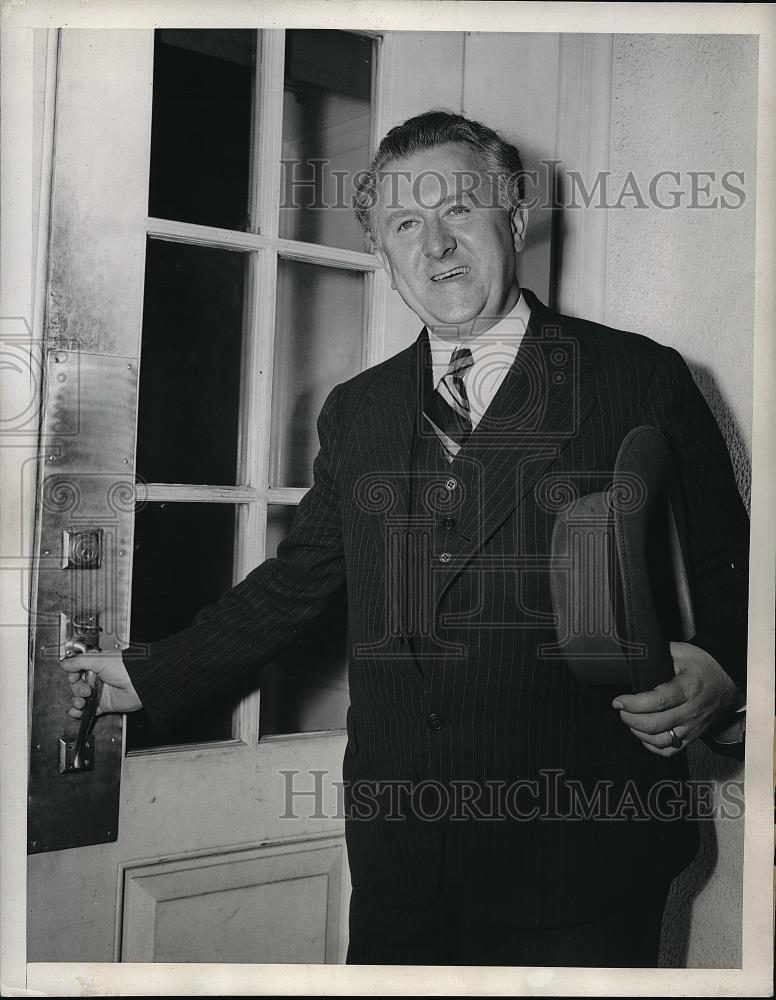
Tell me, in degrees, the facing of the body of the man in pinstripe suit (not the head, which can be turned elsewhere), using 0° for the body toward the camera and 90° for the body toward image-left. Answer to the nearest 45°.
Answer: approximately 45°
